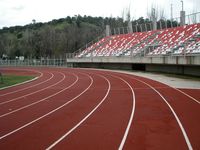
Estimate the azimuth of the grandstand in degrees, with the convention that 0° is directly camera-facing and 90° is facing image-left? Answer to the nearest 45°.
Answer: approximately 45°
